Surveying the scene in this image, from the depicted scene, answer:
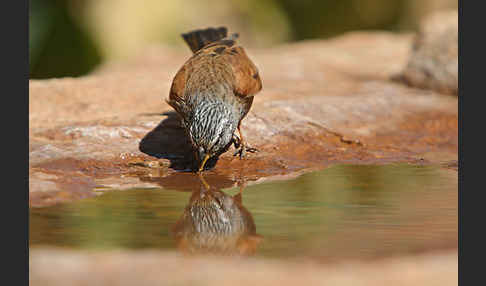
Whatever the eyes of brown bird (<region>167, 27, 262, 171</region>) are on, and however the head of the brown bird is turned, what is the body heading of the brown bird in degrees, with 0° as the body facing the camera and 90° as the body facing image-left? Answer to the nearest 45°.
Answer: approximately 0°

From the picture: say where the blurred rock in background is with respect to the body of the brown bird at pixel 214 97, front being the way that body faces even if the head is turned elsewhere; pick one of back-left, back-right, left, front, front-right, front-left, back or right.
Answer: back-left
